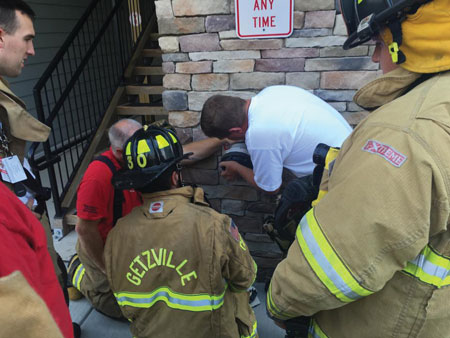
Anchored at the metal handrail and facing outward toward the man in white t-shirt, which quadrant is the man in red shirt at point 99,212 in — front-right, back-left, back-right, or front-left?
front-right

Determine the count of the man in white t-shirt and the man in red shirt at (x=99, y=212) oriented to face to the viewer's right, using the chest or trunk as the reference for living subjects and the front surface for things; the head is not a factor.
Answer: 1

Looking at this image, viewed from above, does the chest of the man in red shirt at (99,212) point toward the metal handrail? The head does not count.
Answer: no

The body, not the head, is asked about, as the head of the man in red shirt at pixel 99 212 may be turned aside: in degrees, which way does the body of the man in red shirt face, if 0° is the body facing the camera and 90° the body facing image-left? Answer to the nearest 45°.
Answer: approximately 270°

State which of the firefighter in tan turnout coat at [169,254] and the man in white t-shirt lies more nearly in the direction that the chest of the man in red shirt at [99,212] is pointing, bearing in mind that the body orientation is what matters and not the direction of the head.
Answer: the man in white t-shirt

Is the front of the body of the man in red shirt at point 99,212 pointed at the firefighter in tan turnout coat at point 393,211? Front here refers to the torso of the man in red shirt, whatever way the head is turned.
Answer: no

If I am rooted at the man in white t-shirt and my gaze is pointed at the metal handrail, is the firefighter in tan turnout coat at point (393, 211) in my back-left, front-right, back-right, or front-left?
back-left

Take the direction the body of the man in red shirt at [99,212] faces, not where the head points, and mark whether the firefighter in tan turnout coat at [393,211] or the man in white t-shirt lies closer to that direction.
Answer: the man in white t-shirt

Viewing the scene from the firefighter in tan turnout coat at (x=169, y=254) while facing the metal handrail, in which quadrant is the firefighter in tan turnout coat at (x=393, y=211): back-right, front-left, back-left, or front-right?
back-right

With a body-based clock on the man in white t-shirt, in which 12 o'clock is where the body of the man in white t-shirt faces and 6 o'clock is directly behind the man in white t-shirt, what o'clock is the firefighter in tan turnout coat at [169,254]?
The firefighter in tan turnout coat is roughly at 10 o'clock from the man in white t-shirt.

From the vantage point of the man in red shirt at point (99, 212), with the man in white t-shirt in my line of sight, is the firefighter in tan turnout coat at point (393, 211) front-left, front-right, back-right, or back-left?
front-right

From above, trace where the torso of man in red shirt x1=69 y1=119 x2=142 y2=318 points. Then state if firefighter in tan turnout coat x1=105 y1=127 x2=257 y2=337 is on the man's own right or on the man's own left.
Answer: on the man's own right

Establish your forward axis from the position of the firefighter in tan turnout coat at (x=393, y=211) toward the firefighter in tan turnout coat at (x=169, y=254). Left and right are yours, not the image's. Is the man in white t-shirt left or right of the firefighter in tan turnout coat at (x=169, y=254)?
right

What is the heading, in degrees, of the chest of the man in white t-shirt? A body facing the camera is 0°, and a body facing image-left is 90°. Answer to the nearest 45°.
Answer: approximately 90°

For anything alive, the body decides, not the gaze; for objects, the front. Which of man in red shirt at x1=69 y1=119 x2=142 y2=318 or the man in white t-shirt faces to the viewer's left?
the man in white t-shirt

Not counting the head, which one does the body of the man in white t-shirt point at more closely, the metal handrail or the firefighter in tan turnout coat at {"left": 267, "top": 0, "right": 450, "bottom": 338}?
the metal handrail
